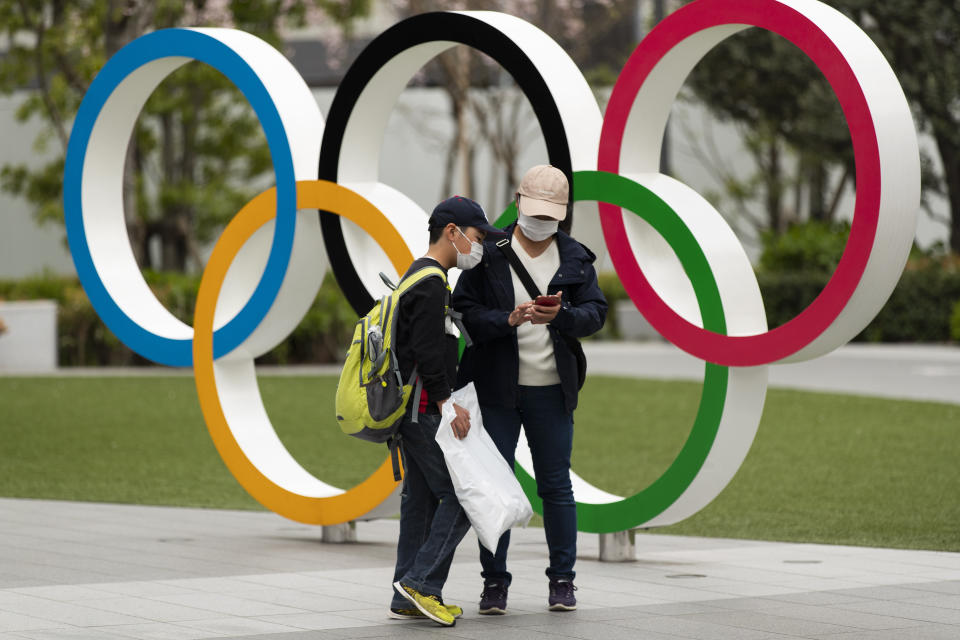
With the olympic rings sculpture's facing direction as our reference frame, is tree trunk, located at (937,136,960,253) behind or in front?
behind

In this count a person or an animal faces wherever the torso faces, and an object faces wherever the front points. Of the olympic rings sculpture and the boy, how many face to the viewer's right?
1

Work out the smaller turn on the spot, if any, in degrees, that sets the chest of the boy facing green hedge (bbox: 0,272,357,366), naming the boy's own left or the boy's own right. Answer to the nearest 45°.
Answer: approximately 90° to the boy's own left

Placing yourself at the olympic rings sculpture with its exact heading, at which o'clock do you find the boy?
The boy is roughly at 11 o'clock from the olympic rings sculpture.

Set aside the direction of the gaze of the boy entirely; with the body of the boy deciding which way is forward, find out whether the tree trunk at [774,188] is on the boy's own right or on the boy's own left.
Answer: on the boy's own left

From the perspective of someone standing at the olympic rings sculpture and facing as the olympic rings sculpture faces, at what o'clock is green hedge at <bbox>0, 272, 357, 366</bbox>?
The green hedge is roughly at 4 o'clock from the olympic rings sculpture.

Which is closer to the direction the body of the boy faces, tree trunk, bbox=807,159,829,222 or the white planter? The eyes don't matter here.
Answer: the tree trunk

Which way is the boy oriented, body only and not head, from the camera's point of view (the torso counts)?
to the viewer's right

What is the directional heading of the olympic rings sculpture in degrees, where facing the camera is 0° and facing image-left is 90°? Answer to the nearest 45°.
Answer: approximately 45°

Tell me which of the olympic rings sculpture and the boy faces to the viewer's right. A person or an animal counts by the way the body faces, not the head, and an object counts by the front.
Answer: the boy

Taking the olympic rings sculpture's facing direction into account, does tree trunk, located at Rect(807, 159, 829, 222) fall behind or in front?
behind

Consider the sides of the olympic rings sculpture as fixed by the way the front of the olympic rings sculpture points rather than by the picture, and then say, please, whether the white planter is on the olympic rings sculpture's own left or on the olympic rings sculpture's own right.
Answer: on the olympic rings sculpture's own right
